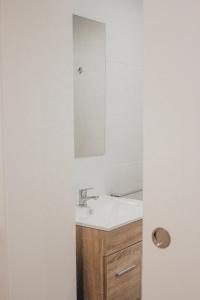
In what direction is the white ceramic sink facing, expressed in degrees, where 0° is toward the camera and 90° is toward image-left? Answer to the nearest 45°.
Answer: approximately 315°

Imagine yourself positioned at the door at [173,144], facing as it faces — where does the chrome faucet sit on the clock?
The chrome faucet is roughly at 5 o'clock from the door.

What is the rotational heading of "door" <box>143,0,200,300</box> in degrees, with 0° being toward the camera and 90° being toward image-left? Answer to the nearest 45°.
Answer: approximately 0°

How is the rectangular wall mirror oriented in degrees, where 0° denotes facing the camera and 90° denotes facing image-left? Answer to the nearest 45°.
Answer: approximately 315°
